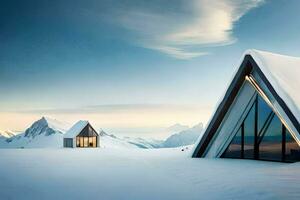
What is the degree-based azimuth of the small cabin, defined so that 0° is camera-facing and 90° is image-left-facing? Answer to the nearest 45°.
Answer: approximately 315°

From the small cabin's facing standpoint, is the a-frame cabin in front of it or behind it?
in front

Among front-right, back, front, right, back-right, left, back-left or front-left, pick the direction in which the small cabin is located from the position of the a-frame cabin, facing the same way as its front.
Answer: right

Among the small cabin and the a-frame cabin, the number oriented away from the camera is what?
0

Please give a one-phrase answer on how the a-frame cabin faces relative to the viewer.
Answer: facing the viewer and to the left of the viewer
